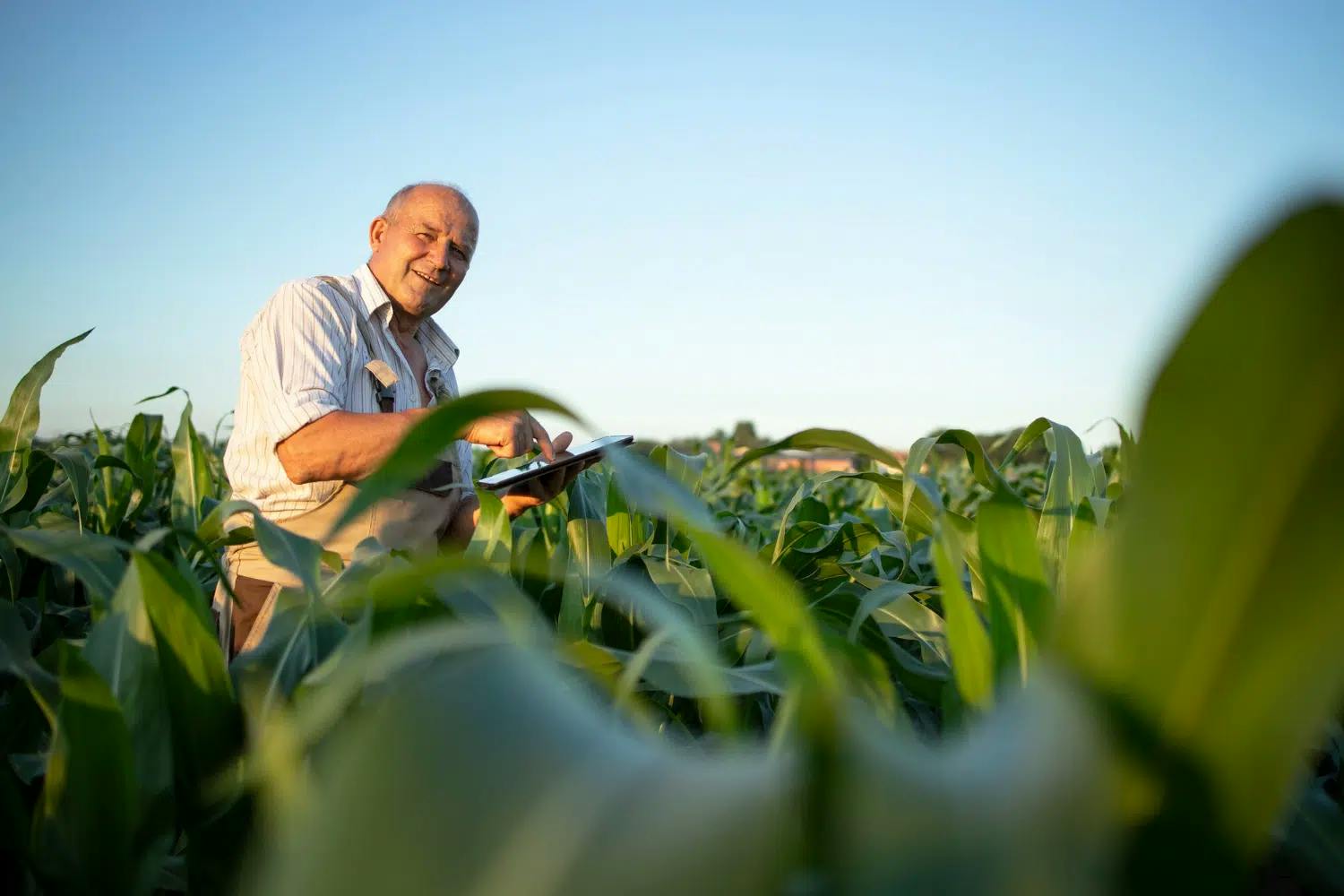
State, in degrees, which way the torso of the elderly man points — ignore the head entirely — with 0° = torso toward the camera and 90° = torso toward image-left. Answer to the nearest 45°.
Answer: approximately 315°
